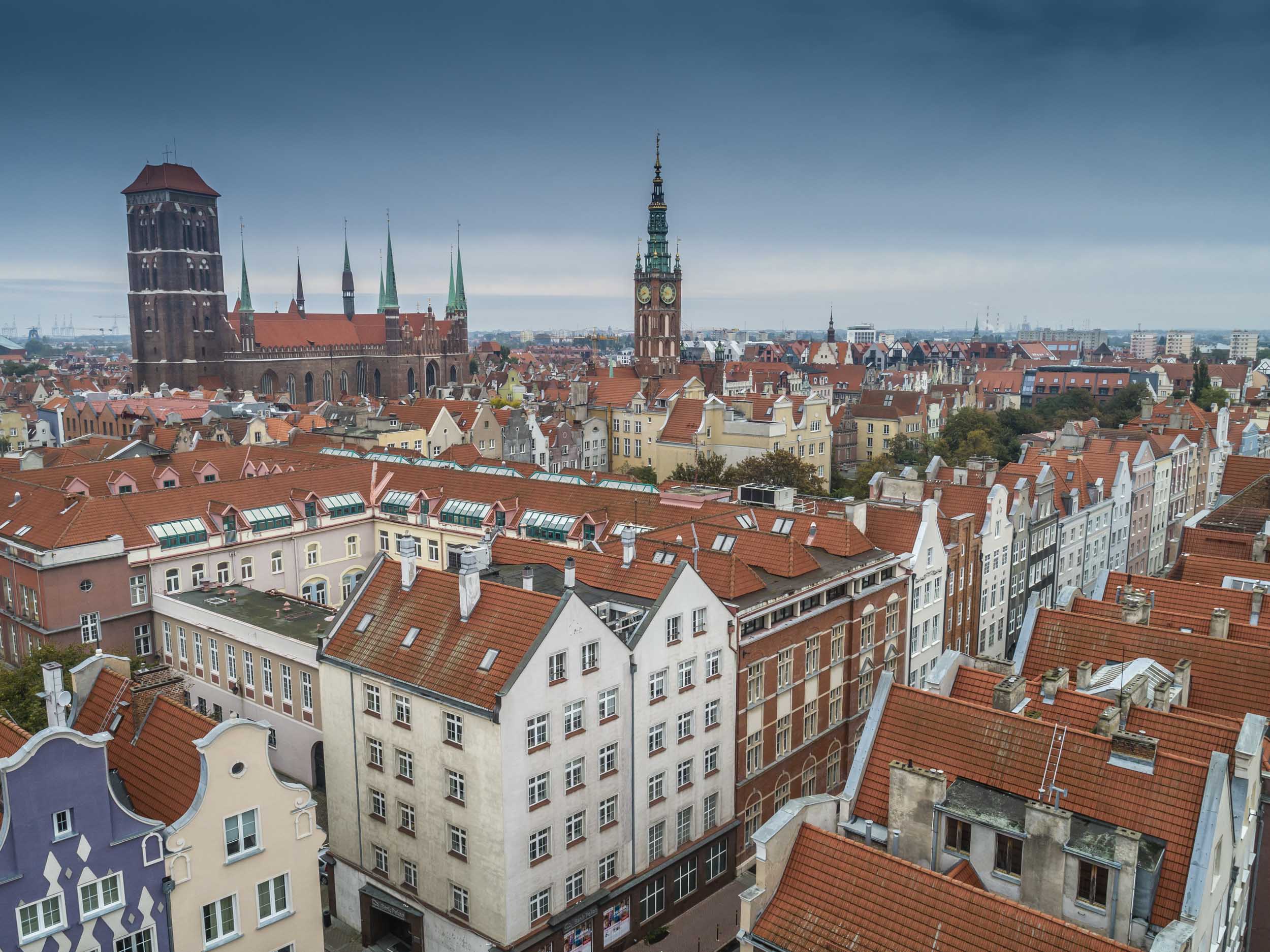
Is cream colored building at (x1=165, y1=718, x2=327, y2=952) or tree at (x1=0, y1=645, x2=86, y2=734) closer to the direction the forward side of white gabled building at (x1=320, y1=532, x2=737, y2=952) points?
the cream colored building

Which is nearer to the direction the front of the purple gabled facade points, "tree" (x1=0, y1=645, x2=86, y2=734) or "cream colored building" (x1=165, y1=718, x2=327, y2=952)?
the cream colored building

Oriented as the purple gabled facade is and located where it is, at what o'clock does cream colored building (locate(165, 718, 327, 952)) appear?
The cream colored building is roughly at 10 o'clock from the purple gabled facade.

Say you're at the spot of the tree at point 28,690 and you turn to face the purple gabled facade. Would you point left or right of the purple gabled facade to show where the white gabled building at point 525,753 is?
left

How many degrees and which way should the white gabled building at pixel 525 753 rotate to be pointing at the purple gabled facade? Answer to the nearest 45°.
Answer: approximately 90° to its right

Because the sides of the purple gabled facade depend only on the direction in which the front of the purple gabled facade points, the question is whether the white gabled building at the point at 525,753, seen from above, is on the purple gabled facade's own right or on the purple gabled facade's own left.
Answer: on the purple gabled facade's own left

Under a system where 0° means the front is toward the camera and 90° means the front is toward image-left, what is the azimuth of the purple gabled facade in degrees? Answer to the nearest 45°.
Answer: approximately 315°

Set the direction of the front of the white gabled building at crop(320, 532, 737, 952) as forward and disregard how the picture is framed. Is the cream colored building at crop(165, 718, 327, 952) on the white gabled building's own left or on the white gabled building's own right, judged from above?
on the white gabled building's own right
